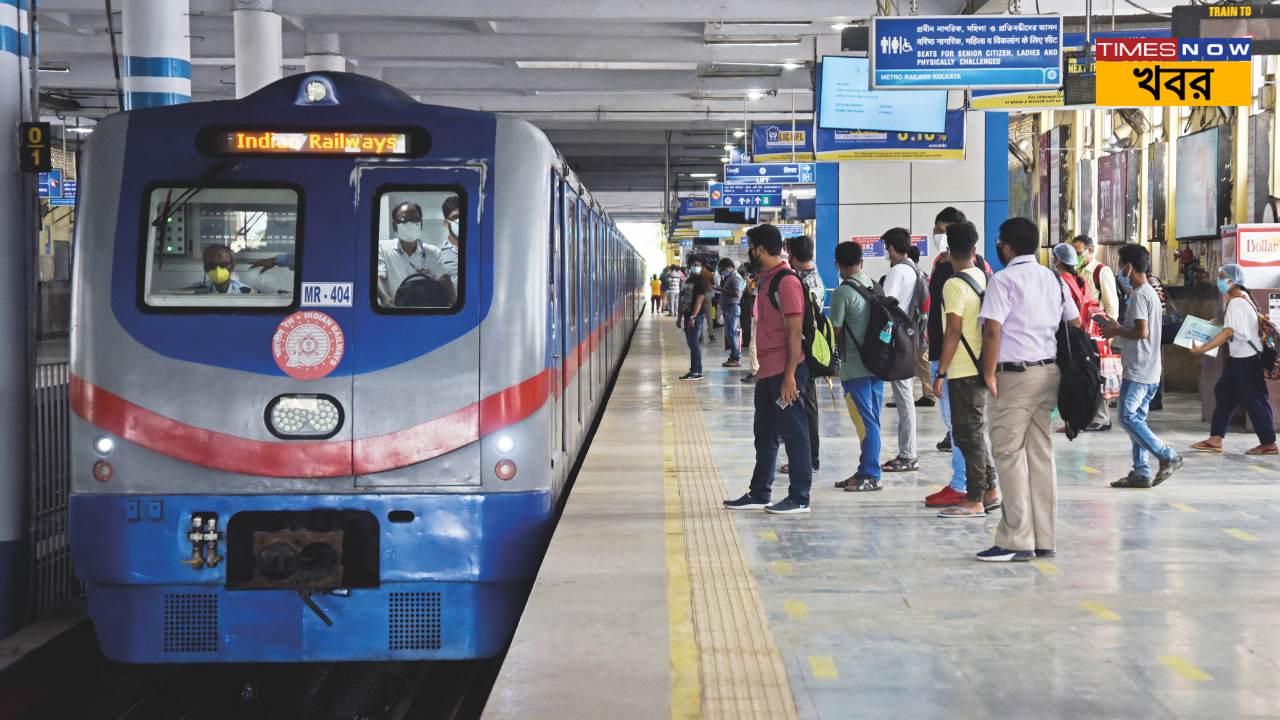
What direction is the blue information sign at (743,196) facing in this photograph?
toward the camera

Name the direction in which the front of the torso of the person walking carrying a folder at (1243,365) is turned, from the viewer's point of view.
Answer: to the viewer's left

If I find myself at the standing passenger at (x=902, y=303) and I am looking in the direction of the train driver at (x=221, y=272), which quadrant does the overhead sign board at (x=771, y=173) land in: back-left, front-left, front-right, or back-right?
back-right

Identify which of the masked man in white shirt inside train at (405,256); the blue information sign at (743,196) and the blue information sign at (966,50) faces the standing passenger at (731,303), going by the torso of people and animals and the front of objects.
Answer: the blue information sign at (743,196)

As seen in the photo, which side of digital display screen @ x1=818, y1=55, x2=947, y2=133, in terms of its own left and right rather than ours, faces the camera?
front

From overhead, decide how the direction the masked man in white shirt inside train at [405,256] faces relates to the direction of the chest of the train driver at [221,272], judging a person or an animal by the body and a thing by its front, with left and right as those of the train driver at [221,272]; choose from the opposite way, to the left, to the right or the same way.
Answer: the same way

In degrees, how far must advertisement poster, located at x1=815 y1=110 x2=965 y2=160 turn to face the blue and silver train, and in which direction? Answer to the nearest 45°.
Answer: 0° — it already faces it

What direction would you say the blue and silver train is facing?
toward the camera

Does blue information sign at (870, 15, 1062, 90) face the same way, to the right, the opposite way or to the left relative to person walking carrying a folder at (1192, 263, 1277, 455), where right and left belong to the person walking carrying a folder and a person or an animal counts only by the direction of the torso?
to the left
